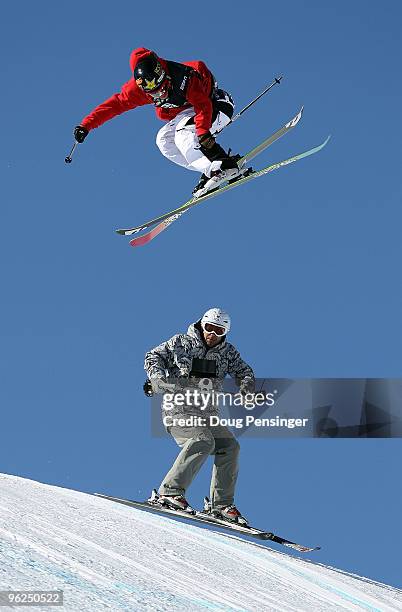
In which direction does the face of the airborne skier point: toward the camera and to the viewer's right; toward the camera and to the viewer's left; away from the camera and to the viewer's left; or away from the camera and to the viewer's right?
toward the camera and to the viewer's left
